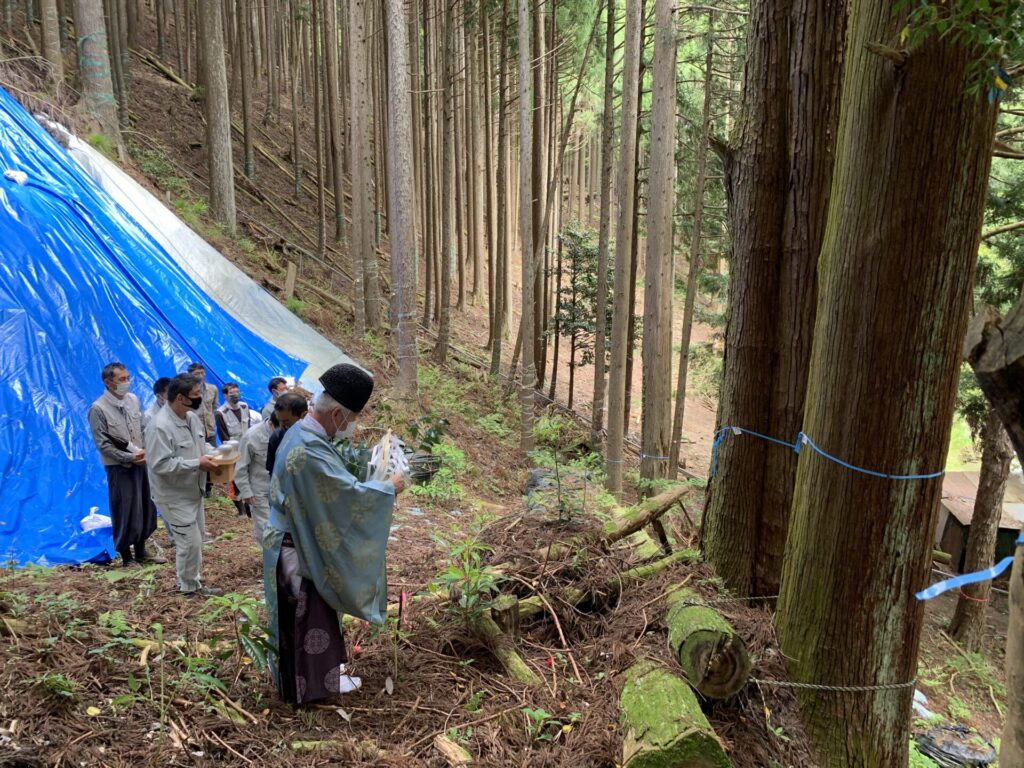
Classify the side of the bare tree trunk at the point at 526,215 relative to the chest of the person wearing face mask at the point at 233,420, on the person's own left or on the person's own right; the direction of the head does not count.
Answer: on the person's own left

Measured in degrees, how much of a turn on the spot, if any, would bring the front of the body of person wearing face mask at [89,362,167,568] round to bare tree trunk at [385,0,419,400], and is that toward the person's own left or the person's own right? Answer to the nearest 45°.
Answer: approximately 90° to the person's own left

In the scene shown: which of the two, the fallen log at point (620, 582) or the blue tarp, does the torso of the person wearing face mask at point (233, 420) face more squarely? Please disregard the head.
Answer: the fallen log

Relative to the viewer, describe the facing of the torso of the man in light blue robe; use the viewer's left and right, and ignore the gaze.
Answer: facing to the right of the viewer

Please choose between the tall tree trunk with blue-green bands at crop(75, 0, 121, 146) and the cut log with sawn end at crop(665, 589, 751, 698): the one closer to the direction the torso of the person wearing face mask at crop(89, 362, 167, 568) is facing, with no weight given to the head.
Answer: the cut log with sawn end

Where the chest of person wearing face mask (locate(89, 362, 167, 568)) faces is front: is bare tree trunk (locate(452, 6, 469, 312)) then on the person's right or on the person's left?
on the person's left

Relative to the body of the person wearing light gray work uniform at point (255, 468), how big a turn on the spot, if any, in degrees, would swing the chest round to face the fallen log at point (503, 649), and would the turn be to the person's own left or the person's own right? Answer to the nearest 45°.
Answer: approximately 90° to the person's own right

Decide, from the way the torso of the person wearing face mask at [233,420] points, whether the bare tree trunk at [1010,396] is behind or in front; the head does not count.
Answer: in front

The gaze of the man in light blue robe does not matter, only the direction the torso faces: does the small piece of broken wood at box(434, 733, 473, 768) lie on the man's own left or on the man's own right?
on the man's own right

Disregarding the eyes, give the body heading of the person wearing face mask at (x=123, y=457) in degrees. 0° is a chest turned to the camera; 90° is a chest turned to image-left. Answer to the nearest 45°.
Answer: approximately 315°

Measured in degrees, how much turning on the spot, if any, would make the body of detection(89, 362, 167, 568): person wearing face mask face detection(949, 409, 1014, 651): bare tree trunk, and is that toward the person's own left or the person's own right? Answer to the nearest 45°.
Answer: approximately 45° to the person's own left

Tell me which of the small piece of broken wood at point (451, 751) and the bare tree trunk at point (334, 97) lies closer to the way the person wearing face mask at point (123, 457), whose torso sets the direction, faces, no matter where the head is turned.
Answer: the small piece of broken wood

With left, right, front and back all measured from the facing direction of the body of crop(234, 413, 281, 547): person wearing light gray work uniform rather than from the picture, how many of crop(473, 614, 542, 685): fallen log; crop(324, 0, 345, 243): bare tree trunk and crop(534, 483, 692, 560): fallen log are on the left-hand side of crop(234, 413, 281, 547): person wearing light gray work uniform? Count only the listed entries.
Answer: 1

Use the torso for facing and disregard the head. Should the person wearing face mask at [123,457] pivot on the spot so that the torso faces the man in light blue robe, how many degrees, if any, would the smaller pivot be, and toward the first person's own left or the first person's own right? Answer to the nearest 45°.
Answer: approximately 45° to the first person's own right

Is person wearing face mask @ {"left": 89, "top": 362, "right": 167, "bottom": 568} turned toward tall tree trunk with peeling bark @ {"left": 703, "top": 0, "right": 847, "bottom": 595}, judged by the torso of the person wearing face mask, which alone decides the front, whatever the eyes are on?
yes

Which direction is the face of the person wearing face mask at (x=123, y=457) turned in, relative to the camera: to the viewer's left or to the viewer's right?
to the viewer's right

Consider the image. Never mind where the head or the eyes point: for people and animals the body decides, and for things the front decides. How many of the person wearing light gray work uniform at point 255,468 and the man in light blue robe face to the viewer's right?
2

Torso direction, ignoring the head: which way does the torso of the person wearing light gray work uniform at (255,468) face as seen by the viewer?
to the viewer's right
